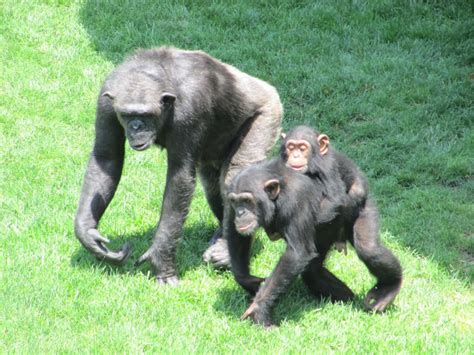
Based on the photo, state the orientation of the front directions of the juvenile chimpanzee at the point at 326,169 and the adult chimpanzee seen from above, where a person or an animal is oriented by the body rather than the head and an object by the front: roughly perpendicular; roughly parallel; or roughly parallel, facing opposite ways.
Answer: roughly parallel

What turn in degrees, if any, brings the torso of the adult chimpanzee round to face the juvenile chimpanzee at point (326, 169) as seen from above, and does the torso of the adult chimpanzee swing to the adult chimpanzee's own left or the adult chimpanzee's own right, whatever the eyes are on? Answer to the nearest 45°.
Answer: approximately 90° to the adult chimpanzee's own left

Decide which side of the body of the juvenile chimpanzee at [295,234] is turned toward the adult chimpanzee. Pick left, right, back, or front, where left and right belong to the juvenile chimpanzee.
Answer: right

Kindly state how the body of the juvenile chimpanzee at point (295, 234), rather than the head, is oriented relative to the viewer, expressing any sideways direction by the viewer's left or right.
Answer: facing the viewer and to the left of the viewer

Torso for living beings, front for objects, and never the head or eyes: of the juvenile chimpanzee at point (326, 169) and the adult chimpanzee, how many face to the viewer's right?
0
